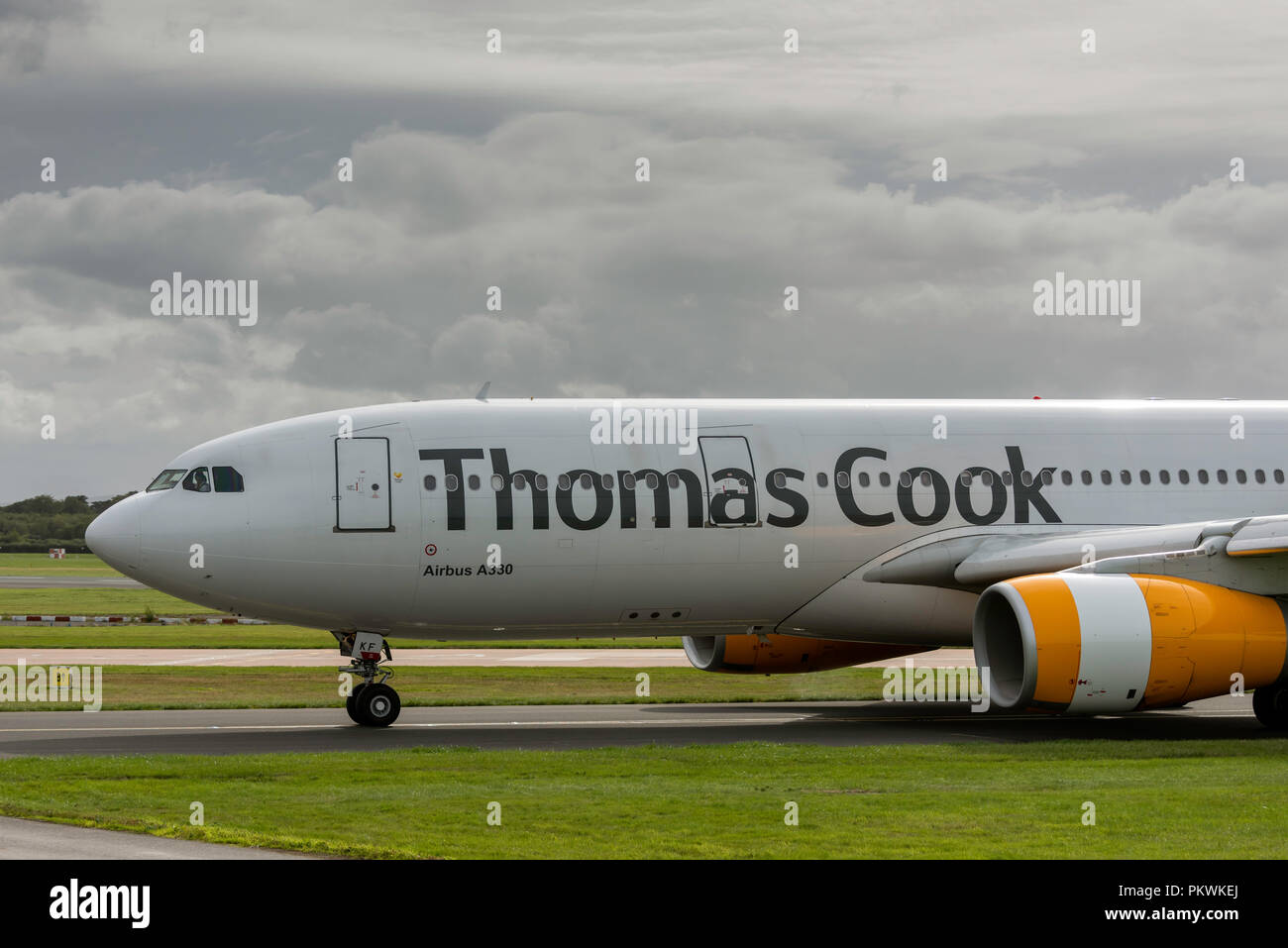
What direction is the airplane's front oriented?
to the viewer's left
